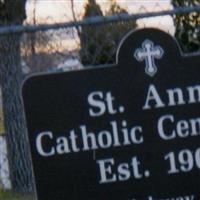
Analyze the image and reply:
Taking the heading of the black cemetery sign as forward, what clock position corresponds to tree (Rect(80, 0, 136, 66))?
The tree is roughly at 6 o'clock from the black cemetery sign.

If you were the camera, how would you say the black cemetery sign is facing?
facing the viewer

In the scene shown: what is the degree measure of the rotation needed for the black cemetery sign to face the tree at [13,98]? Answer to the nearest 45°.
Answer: approximately 180°

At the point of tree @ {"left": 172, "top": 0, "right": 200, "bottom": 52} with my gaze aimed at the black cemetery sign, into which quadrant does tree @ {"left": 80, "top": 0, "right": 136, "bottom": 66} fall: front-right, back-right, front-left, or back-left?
front-right

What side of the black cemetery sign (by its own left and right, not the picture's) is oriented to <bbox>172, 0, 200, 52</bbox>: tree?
back
